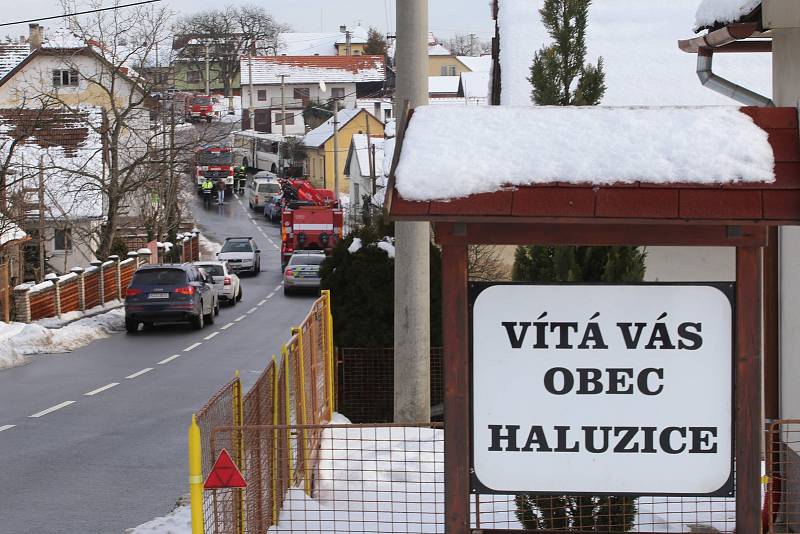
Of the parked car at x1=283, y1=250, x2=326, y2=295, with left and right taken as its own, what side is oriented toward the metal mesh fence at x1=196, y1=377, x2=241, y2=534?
back

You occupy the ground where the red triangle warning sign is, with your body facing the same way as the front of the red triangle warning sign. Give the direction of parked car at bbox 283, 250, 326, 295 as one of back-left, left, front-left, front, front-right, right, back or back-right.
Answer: back

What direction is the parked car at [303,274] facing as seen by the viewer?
away from the camera

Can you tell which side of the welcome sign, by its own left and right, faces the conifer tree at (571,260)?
back

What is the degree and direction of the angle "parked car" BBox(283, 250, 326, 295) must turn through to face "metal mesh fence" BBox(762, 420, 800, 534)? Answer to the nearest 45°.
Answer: approximately 180°

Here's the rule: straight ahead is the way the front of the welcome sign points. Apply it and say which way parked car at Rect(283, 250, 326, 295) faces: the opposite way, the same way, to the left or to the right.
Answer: the opposite way

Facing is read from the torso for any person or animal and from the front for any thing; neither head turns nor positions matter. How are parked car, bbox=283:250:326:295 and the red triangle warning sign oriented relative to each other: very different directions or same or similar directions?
very different directions

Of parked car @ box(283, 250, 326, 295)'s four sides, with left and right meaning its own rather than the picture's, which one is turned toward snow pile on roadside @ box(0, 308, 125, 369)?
back

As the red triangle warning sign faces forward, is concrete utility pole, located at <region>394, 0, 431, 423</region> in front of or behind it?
behind

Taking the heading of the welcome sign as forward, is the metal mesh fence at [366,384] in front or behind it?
behind

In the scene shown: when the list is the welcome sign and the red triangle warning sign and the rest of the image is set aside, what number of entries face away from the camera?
0

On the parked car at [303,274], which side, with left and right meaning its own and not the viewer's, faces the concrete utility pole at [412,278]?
back

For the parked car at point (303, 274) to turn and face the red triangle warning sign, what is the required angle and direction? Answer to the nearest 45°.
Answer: approximately 180°

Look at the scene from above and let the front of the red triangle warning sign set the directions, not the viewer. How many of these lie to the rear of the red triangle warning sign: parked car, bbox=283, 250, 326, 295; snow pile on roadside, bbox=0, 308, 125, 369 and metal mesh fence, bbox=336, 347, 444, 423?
3

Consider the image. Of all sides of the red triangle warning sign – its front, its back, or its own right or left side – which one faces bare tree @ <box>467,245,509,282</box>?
back
